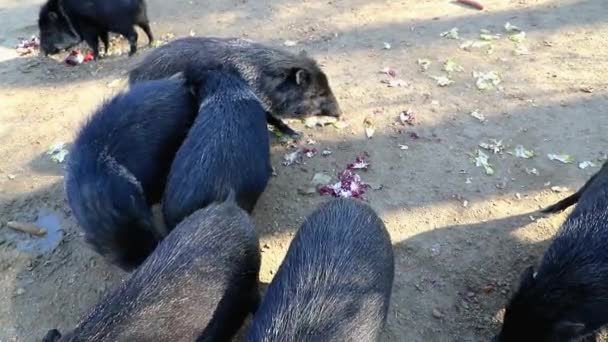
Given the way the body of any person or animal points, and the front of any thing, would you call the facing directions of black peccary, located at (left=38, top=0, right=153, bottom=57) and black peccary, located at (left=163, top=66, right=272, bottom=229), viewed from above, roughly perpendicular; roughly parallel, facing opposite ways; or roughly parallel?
roughly perpendicular

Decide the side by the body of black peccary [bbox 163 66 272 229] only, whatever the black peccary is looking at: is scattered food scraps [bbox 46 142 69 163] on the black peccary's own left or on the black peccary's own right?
on the black peccary's own left

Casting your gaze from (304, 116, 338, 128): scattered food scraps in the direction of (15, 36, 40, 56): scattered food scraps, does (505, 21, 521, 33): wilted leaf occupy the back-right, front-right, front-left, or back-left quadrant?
back-right

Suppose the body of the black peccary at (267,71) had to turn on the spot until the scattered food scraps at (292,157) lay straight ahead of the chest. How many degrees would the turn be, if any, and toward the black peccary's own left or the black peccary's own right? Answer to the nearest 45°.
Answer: approximately 90° to the black peccary's own right

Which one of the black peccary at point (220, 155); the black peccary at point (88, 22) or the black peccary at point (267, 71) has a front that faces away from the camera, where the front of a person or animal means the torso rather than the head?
the black peccary at point (220, 155)

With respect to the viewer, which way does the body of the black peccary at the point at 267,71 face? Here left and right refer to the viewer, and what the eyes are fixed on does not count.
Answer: facing to the right of the viewer

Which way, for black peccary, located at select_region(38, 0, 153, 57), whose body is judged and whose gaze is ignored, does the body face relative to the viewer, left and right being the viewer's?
facing to the left of the viewer

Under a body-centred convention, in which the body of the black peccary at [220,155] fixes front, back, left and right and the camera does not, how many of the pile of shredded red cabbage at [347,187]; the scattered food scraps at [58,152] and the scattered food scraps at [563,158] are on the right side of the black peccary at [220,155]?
2

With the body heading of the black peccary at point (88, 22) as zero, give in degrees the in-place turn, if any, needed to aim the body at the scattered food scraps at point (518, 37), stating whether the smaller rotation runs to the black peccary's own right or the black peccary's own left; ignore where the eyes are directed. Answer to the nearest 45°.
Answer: approximately 135° to the black peccary's own left

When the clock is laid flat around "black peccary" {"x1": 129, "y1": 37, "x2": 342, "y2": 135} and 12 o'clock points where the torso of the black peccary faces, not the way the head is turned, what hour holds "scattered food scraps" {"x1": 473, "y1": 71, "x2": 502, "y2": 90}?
The scattered food scraps is roughly at 12 o'clock from the black peccary.

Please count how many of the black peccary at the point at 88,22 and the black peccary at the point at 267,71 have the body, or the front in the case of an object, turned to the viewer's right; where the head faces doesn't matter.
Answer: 1

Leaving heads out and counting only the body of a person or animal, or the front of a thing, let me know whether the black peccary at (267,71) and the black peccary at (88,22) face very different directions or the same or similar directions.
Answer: very different directions

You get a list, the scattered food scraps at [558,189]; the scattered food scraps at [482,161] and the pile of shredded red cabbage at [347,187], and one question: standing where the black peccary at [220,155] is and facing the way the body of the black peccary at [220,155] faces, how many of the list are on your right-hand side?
3

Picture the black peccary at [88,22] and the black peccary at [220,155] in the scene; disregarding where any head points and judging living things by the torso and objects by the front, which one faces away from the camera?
the black peccary at [220,155]

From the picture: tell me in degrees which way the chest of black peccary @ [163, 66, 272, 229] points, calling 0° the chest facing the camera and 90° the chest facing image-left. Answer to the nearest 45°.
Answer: approximately 180°

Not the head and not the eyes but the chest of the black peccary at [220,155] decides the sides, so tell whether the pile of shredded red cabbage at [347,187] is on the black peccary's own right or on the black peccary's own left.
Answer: on the black peccary's own right
